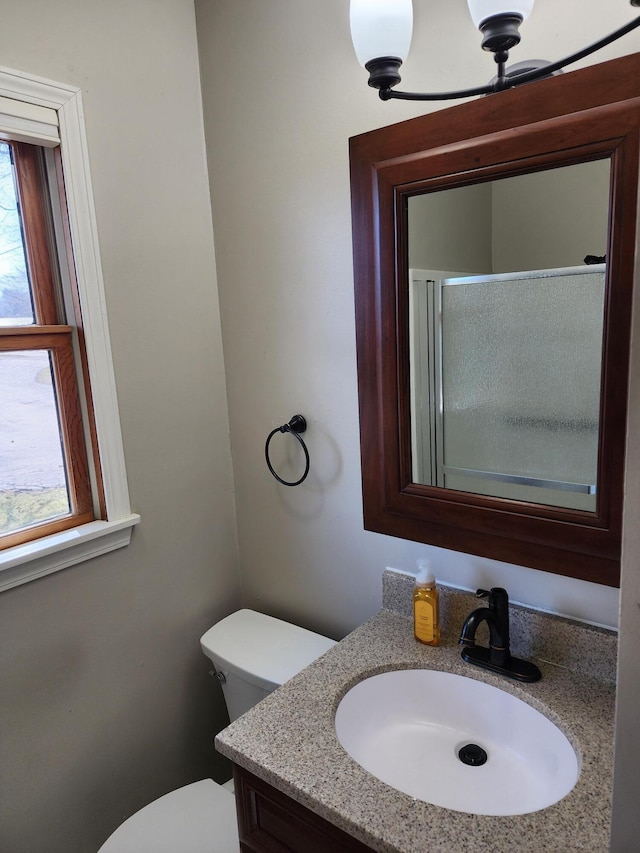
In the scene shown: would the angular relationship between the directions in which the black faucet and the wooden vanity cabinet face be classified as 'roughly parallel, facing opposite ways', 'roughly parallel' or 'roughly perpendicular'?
roughly parallel

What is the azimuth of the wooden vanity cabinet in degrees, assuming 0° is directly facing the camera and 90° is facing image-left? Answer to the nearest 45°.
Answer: approximately 45°

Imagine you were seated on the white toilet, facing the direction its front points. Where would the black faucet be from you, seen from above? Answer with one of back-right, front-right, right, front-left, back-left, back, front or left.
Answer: left

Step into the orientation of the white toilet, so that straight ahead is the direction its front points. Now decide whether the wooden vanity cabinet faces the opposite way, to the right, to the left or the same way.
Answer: the same way

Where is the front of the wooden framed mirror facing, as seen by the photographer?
facing the viewer and to the left of the viewer

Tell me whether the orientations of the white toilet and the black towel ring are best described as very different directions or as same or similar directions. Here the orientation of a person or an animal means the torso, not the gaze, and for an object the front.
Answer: same or similar directions

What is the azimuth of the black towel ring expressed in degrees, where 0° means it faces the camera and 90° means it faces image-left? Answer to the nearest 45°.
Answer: approximately 45°

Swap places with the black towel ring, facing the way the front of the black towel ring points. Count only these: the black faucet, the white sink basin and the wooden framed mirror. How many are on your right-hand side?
0

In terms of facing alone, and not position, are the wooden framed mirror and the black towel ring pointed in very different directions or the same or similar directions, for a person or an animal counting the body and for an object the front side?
same or similar directions

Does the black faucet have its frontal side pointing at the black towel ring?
no

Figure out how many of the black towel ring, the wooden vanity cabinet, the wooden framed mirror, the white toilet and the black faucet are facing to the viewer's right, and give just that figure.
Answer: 0
